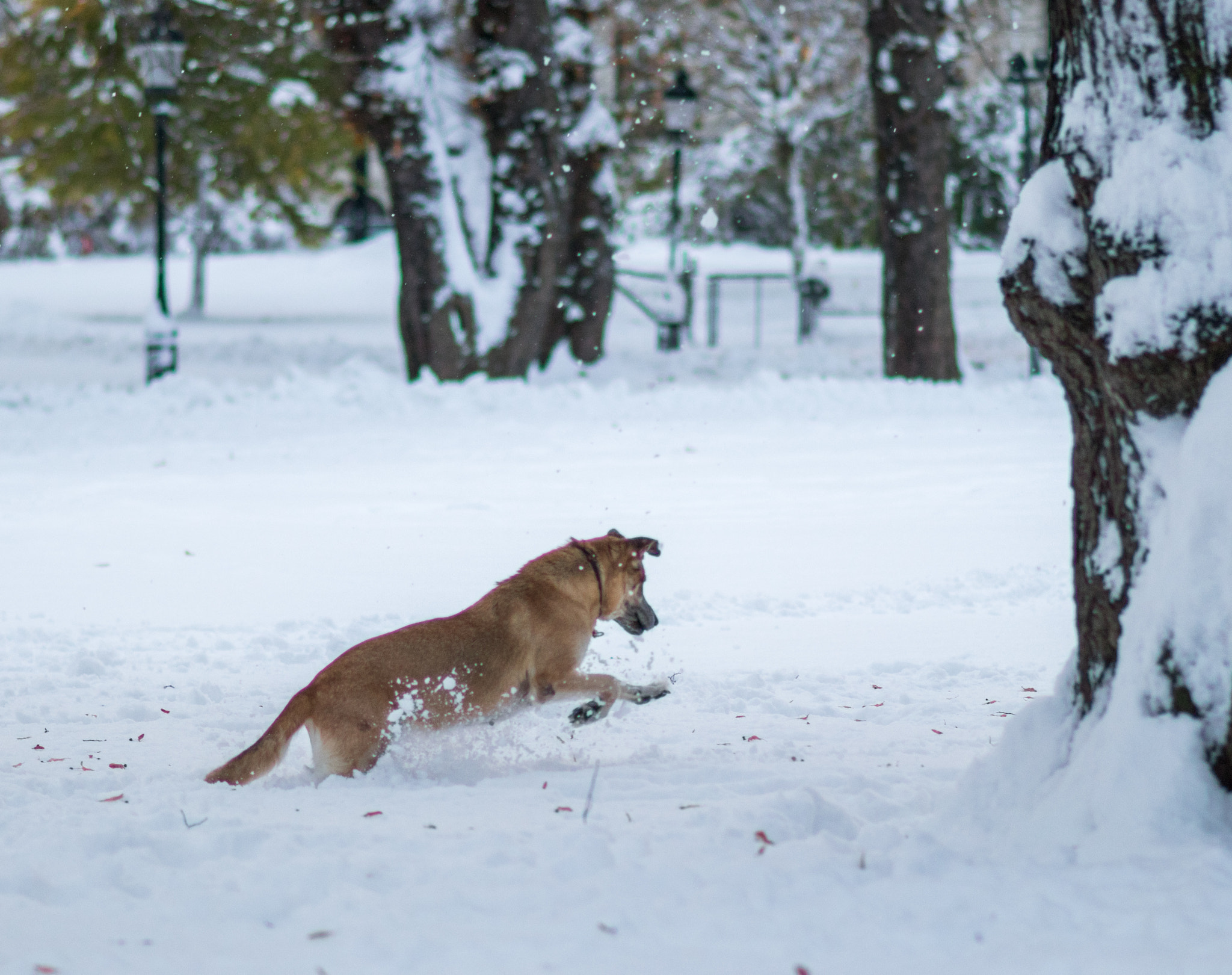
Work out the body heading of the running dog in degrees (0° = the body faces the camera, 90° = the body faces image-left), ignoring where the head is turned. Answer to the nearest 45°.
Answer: approximately 270°

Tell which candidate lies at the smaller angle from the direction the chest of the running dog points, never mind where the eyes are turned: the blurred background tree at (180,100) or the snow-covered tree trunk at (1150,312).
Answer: the snow-covered tree trunk

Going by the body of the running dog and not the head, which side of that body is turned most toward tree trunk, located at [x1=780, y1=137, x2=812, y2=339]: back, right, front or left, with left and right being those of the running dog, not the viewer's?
left

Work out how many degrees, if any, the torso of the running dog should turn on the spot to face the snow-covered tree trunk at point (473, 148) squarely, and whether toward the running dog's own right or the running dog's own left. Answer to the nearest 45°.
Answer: approximately 90° to the running dog's own left

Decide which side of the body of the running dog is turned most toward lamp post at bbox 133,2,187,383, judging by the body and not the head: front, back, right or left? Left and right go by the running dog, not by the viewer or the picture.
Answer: left

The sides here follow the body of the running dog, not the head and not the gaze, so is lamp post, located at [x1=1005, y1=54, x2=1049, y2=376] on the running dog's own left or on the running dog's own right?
on the running dog's own left
